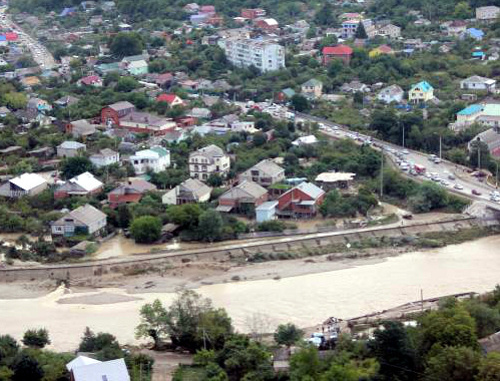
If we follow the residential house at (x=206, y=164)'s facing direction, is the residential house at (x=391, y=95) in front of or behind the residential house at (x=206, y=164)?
behind

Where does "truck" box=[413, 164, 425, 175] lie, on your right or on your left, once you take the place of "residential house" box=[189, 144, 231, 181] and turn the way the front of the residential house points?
on your left

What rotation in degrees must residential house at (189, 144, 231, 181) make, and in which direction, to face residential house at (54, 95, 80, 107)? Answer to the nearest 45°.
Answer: approximately 90° to its right

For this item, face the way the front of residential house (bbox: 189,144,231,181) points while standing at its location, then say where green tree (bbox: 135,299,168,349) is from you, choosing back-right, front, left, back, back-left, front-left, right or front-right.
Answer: front-left

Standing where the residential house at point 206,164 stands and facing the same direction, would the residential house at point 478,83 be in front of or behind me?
behind

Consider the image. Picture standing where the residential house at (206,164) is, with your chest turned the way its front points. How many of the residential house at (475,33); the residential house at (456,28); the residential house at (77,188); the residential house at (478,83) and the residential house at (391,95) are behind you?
4

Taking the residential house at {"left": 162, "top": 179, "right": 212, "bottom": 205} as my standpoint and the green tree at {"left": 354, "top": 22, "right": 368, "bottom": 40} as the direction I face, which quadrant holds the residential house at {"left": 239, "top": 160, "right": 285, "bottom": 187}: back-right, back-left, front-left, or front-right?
front-right

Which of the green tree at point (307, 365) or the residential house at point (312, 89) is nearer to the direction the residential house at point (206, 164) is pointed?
the green tree

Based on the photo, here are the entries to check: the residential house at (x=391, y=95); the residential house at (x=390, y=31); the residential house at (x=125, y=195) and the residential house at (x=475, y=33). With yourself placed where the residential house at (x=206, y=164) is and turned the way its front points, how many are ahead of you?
1

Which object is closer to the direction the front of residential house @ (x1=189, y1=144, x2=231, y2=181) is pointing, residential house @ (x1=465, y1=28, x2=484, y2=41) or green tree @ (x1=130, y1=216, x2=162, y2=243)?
the green tree

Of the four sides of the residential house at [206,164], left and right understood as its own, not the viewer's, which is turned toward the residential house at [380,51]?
back

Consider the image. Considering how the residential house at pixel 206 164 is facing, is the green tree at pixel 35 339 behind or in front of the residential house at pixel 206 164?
in front

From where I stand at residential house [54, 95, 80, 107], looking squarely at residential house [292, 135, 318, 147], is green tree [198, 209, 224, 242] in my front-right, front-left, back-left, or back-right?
front-right

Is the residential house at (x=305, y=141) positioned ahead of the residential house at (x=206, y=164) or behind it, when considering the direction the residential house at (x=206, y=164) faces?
behind

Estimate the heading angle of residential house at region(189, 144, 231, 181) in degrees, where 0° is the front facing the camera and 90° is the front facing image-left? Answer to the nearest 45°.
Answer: approximately 45°

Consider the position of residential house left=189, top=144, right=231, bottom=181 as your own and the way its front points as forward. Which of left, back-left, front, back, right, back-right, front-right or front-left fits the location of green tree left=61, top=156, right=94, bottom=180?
front-right

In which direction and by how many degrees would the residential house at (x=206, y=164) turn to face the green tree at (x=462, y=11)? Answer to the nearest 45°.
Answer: approximately 180°
